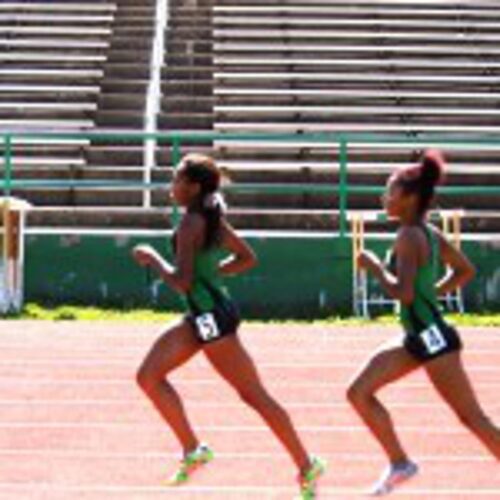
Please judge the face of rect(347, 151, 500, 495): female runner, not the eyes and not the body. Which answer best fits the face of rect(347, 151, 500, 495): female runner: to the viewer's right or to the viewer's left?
to the viewer's left

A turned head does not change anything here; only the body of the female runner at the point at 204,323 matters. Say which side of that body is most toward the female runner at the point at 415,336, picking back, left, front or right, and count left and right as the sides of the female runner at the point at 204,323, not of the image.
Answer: back

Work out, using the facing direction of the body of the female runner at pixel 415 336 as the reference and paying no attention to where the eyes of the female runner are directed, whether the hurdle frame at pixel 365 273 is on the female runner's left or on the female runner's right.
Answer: on the female runner's right

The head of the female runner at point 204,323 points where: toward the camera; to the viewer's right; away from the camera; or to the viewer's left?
to the viewer's left

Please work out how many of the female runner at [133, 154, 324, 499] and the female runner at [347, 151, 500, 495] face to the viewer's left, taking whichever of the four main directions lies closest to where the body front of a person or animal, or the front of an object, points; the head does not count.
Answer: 2

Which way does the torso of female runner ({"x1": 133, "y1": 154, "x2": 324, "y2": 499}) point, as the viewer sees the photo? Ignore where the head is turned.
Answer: to the viewer's left

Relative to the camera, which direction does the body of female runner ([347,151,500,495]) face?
to the viewer's left

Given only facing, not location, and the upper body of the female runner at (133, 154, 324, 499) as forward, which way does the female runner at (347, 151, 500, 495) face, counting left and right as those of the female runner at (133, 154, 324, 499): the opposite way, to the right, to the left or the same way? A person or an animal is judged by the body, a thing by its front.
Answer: the same way

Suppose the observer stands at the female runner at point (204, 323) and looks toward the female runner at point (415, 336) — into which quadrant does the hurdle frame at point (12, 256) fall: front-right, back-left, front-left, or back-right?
back-left

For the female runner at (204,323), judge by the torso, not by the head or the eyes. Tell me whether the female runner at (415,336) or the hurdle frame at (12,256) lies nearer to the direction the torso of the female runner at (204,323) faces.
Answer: the hurdle frame

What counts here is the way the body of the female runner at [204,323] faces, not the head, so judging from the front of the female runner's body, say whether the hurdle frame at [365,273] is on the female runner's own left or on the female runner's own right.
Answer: on the female runner's own right

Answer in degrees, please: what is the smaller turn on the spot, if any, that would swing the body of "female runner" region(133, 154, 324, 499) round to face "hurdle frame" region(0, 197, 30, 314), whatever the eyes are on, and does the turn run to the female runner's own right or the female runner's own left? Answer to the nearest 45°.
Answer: approximately 90° to the female runner's own right

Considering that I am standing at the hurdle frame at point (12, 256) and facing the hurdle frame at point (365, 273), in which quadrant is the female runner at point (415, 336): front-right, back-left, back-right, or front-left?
front-right

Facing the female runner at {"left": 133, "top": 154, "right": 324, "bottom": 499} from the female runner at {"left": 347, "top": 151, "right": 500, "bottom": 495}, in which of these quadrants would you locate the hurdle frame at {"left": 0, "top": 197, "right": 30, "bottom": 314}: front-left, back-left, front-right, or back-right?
front-right

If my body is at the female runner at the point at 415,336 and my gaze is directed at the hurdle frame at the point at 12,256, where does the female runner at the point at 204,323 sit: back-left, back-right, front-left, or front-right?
front-left
